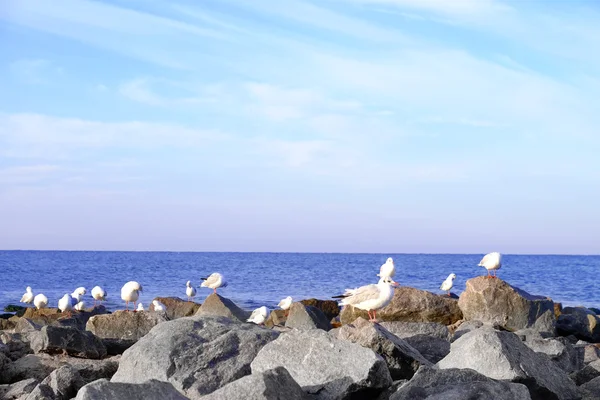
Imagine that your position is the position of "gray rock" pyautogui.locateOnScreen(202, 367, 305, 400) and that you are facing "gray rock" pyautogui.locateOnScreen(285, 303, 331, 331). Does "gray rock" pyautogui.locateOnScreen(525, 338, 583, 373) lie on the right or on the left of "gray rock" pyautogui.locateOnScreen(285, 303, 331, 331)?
right

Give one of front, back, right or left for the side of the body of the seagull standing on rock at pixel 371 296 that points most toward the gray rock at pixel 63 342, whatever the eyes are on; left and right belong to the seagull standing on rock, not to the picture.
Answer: back

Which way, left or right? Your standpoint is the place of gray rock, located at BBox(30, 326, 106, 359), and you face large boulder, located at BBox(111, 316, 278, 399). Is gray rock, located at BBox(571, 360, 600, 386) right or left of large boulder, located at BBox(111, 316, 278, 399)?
left

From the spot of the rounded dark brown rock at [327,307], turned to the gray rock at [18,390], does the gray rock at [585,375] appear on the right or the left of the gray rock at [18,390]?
left

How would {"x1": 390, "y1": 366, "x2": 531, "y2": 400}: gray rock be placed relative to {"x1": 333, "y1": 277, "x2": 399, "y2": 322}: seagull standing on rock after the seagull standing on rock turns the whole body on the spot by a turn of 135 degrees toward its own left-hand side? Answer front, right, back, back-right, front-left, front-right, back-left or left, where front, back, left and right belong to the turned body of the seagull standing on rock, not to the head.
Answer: back-left

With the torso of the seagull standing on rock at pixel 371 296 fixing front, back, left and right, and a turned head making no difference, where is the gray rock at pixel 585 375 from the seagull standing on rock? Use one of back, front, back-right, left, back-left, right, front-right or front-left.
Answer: front-right

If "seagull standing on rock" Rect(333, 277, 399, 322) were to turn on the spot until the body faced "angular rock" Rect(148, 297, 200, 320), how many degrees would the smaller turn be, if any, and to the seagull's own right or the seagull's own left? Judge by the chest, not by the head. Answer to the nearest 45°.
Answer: approximately 135° to the seagull's own left

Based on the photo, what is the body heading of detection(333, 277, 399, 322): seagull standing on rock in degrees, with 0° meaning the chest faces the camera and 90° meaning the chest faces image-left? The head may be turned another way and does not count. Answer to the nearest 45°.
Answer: approximately 270°

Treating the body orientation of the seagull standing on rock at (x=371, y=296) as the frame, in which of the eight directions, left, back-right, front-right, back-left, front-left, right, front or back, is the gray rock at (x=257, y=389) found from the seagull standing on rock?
right
